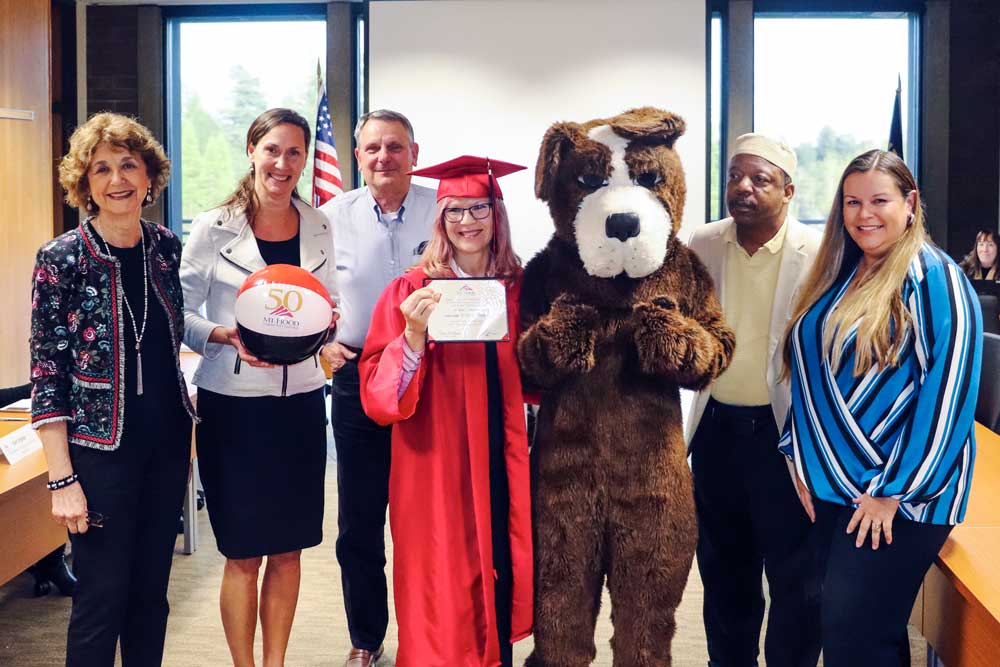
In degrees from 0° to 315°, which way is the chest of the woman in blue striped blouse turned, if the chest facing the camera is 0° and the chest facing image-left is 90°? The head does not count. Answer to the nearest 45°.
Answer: approximately 45°

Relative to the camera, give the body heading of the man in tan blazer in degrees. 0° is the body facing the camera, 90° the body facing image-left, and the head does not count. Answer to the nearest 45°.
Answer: approximately 0°

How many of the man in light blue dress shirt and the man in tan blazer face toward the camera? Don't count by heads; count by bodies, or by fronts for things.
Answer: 2

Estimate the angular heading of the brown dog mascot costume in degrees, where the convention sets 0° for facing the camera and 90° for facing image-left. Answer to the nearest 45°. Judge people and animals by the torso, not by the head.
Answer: approximately 0°

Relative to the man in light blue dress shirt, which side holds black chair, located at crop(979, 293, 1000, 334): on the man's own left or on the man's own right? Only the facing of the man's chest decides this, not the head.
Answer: on the man's own left

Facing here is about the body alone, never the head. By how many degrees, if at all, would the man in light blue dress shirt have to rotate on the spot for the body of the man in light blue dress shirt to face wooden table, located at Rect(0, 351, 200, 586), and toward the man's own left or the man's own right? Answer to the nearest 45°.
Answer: approximately 90° to the man's own right
